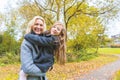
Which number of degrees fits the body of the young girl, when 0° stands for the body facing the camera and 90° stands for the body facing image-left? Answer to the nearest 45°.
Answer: approximately 90°
